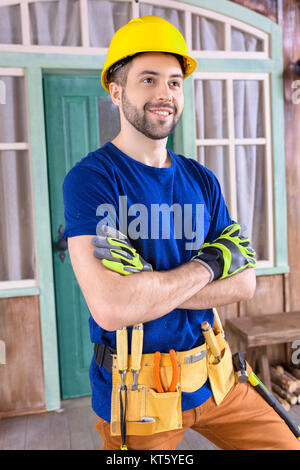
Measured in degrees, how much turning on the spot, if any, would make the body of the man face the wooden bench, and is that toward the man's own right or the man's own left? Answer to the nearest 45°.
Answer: approximately 135° to the man's own left

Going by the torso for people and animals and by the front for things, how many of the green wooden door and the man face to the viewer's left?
0

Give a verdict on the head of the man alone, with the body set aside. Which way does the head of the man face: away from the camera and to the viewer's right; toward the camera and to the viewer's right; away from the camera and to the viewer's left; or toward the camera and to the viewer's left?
toward the camera and to the viewer's right

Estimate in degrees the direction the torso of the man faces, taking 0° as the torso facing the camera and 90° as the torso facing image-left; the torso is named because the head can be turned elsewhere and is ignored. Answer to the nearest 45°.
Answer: approximately 315°

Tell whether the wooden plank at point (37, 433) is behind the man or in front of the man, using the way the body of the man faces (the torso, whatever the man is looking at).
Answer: behind

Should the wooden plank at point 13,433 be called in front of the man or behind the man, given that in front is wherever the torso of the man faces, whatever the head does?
behind

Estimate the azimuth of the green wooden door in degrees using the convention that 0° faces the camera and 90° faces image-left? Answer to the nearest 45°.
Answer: approximately 0°

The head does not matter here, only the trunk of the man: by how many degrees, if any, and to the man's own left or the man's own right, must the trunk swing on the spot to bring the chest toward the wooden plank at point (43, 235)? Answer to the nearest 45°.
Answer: approximately 180°

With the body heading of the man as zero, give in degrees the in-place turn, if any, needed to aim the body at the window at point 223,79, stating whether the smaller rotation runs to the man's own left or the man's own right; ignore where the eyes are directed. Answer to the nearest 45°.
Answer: approximately 135° to the man's own left
